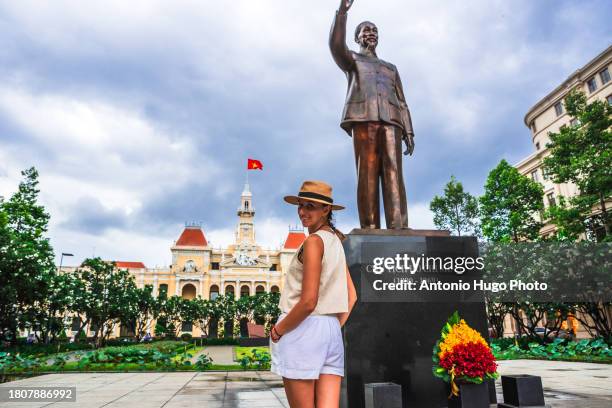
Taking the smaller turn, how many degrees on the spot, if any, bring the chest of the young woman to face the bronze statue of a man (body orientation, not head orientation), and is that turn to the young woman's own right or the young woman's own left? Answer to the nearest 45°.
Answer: approximately 45° to the young woman's own right

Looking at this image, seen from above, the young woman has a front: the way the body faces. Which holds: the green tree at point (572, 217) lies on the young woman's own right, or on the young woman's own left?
on the young woman's own right

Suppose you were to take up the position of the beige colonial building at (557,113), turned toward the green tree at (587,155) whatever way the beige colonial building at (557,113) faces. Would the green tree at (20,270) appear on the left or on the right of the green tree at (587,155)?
right

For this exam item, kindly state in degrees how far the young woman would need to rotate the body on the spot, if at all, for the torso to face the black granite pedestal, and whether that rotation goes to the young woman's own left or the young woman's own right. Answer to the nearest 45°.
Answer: approximately 45° to the young woman's own right
